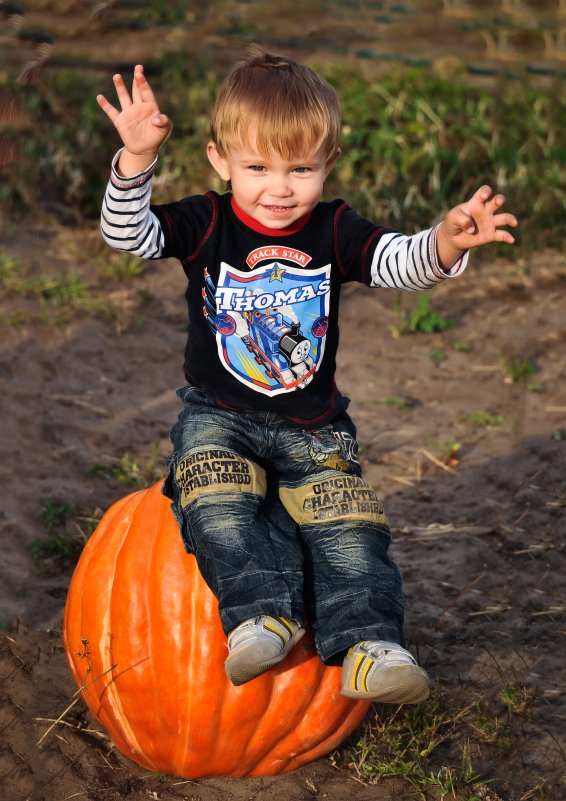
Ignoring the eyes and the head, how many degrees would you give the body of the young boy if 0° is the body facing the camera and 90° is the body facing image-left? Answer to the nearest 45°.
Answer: approximately 0°

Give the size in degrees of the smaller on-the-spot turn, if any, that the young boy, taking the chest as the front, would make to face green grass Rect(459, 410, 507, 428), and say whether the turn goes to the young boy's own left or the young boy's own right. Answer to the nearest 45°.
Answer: approximately 135° to the young boy's own left
